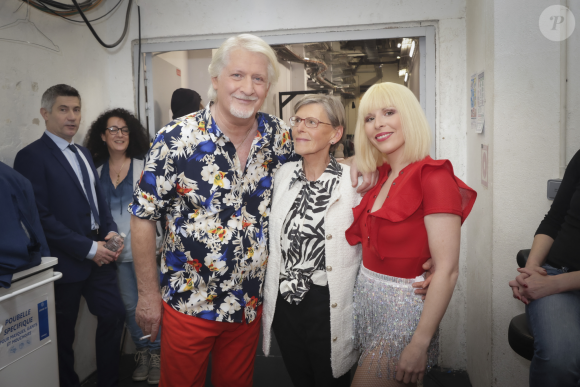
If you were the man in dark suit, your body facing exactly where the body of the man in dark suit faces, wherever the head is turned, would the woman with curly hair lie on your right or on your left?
on your left

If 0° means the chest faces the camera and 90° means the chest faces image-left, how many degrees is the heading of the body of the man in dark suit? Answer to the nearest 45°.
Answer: approximately 315°

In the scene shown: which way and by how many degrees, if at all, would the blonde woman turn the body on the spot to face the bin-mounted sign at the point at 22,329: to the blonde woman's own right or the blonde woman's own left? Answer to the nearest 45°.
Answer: approximately 45° to the blonde woman's own right

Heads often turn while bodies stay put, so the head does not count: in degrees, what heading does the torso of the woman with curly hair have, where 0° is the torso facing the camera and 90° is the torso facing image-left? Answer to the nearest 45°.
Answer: approximately 0°

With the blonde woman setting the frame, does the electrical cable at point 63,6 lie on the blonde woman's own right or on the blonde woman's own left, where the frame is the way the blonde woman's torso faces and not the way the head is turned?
on the blonde woman's own right

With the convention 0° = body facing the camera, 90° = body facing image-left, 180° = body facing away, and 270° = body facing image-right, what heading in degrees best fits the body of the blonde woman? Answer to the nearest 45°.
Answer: approximately 45°

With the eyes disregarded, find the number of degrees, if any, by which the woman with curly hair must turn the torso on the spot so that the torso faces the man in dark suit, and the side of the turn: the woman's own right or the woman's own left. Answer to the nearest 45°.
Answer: approximately 45° to the woman's own right
